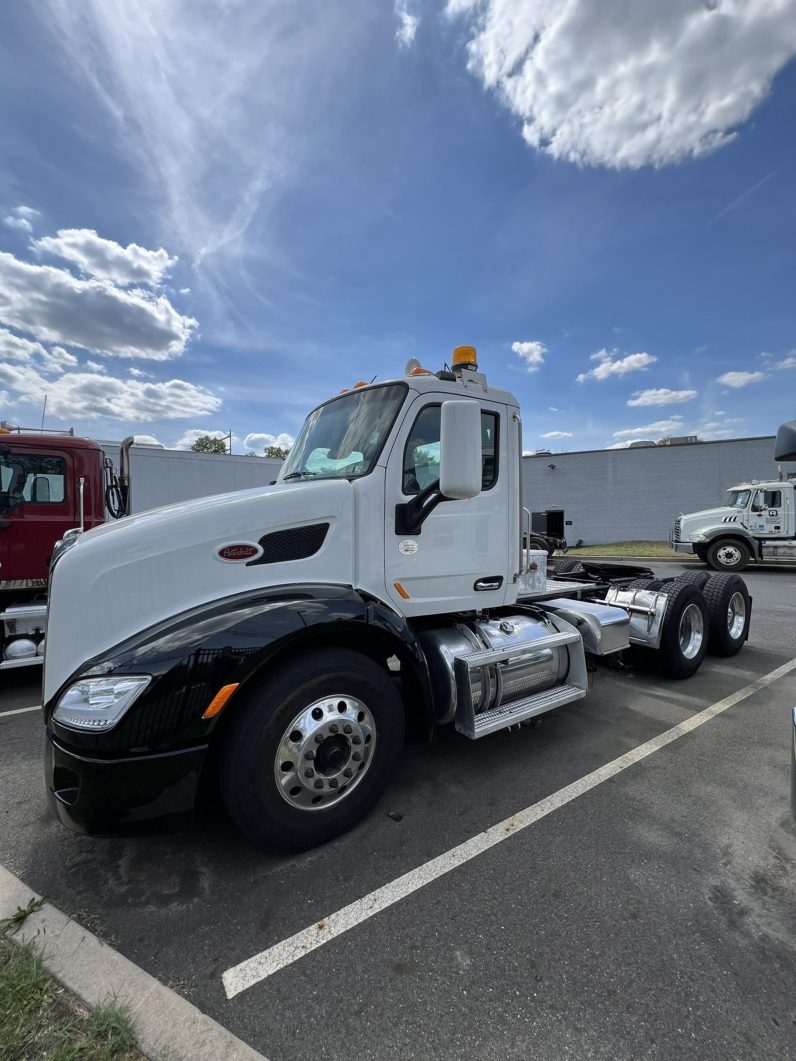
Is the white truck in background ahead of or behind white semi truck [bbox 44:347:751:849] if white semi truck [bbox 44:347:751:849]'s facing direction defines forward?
behind

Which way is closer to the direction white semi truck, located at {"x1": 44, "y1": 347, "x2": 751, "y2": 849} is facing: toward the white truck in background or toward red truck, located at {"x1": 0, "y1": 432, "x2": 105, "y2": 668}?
the red truck

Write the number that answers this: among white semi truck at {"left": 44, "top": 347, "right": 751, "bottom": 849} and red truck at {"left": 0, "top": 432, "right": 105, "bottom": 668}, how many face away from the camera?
0

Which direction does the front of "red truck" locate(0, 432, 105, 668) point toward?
to the viewer's left

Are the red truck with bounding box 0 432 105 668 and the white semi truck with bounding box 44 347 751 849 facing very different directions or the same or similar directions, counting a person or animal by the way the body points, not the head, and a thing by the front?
same or similar directions

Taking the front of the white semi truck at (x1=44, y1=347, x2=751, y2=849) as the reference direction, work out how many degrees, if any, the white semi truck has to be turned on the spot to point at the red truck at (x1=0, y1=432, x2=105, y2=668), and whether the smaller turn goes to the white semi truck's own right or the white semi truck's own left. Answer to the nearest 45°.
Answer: approximately 90° to the white semi truck's own right

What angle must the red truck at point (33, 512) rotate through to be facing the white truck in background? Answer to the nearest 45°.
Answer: approximately 180°

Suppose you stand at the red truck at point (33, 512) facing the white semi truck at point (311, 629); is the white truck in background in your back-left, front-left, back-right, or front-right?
front-left

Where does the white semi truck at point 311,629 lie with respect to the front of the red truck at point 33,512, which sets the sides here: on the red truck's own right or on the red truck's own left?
on the red truck's own left

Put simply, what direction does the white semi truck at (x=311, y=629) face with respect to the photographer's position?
facing the viewer and to the left of the viewer
